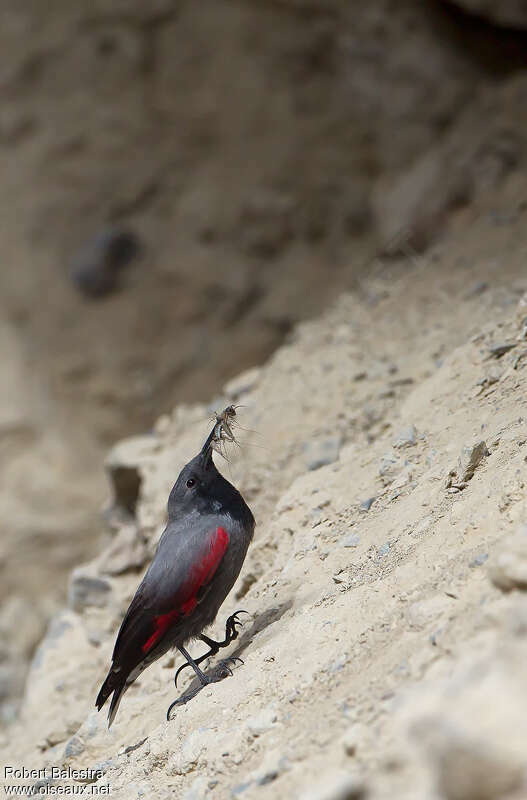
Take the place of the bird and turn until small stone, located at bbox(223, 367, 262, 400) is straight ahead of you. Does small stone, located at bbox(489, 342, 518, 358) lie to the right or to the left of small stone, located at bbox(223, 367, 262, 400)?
right

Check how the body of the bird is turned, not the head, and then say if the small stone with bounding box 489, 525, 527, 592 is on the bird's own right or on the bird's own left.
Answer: on the bird's own right

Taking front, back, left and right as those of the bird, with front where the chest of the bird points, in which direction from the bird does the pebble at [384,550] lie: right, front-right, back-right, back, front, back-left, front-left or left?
front-right

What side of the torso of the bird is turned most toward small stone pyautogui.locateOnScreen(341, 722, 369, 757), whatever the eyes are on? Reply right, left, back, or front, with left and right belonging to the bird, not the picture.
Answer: right

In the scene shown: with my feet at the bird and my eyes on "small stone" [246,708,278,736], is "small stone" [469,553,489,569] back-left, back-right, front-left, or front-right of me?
front-left

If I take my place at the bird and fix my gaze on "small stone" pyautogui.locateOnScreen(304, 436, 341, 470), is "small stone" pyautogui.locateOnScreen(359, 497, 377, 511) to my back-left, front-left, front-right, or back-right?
front-right

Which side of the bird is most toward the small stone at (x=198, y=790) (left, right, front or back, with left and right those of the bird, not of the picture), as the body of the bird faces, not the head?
right

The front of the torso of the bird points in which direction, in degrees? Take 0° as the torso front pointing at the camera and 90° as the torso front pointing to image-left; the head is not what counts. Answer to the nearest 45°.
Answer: approximately 270°

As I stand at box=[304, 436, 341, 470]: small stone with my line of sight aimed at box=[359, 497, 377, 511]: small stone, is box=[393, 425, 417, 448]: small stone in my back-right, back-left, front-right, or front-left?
front-left

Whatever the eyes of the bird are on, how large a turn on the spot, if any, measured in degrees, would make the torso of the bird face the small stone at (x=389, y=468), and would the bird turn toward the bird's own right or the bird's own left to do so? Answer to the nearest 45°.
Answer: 0° — it already faces it

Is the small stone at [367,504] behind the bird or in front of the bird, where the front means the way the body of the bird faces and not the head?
in front

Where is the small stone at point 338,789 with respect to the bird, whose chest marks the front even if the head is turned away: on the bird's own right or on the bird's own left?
on the bird's own right

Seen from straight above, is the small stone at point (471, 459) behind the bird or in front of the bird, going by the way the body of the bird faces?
in front
